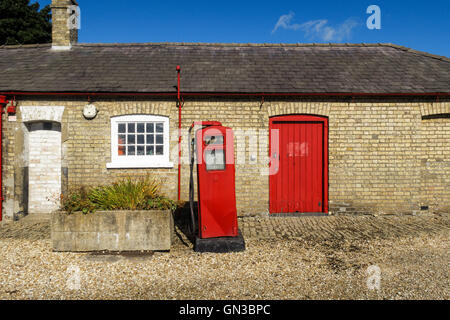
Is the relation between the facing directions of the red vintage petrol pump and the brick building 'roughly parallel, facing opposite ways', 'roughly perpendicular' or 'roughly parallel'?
roughly parallel

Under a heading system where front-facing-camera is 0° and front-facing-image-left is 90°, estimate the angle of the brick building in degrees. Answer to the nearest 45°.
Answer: approximately 0°

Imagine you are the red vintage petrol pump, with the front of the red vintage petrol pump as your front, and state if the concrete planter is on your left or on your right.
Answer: on your right

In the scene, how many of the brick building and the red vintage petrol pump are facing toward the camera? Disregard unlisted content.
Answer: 2

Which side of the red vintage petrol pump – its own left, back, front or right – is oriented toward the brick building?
back

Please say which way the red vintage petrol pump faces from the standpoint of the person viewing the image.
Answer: facing the viewer

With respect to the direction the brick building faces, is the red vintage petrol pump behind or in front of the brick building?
in front

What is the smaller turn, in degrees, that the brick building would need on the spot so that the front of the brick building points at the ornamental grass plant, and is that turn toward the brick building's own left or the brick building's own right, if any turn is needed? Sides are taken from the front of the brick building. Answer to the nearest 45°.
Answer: approximately 45° to the brick building's own right

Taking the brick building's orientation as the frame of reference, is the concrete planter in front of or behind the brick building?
in front
